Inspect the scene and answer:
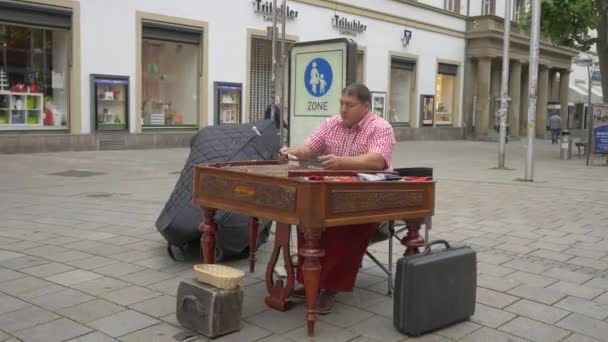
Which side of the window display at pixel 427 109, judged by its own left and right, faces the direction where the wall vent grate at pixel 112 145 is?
right

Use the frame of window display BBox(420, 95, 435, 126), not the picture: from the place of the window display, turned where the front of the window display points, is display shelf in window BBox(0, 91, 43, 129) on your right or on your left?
on your right

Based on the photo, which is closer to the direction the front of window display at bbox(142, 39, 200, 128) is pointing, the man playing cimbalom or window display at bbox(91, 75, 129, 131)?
the man playing cimbalom

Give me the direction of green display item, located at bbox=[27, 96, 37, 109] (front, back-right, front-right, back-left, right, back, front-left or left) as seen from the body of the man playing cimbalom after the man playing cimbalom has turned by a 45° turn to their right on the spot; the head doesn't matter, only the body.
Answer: front-right

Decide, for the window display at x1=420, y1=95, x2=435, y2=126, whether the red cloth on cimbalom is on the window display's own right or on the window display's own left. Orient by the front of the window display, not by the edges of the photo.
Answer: on the window display's own right

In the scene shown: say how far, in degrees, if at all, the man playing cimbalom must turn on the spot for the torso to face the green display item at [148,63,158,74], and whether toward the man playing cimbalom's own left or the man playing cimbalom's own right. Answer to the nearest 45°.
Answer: approximately 135° to the man playing cimbalom's own right

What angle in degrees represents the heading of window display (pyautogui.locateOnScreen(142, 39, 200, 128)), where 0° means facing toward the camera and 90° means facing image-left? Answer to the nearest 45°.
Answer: approximately 315°
